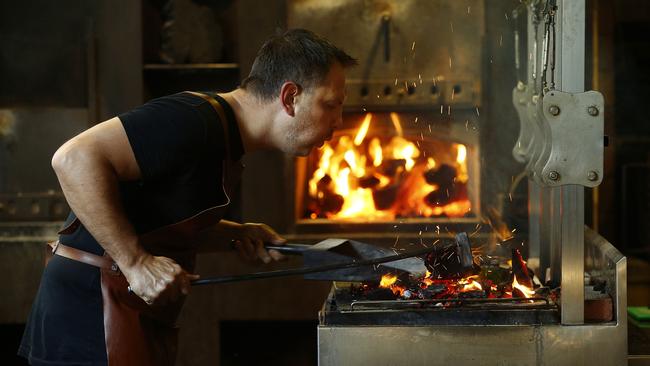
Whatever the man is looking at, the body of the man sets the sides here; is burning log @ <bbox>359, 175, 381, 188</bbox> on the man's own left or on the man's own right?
on the man's own left

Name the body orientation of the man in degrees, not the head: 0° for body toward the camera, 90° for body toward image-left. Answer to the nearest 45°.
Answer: approximately 270°

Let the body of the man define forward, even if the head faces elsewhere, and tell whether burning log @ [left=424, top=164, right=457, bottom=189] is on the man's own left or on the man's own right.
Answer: on the man's own left

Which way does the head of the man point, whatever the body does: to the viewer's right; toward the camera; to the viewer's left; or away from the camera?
to the viewer's right

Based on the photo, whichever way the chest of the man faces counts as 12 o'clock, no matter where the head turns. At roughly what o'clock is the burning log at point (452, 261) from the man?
The burning log is roughly at 12 o'clock from the man.

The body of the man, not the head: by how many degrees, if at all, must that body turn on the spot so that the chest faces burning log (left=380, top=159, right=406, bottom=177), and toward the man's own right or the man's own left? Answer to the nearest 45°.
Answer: approximately 45° to the man's own left

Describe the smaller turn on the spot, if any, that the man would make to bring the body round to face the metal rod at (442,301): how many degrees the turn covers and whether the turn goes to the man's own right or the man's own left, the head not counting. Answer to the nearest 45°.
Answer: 0° — they already face it
